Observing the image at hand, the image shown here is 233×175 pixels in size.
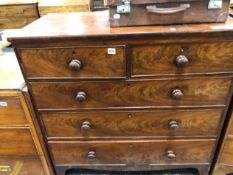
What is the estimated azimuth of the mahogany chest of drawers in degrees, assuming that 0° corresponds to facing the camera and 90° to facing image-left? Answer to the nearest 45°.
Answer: approximately 0°

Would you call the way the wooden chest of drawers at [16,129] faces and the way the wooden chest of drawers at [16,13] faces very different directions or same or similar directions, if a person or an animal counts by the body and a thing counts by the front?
same or similar directions

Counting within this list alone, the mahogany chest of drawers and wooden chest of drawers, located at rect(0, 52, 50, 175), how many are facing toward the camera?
2

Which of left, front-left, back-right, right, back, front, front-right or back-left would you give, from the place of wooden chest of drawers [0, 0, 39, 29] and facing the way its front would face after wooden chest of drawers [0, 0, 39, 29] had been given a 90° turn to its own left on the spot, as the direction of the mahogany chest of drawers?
right

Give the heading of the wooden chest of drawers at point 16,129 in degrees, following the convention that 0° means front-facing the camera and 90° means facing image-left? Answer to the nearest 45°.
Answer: approximately 0°

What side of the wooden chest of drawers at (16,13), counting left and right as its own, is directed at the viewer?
front

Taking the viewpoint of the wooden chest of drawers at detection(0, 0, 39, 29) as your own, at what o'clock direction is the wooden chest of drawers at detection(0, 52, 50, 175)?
the wooden chest of drawers at detection(0, 52, 50, 175) is roughly at 12 o'clock from the wooden chest of drawers at detection(0, 0, 39, 29).

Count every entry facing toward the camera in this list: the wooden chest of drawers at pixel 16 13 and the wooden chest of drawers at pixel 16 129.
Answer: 2

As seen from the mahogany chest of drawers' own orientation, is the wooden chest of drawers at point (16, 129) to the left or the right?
on its right

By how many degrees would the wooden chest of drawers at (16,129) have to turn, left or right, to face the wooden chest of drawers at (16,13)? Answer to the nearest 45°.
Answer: approximately 180°
